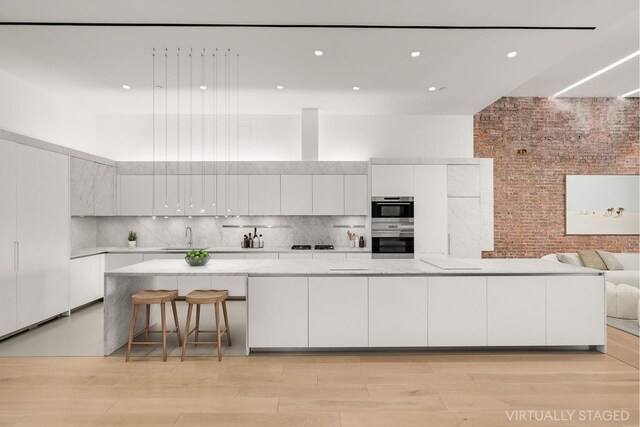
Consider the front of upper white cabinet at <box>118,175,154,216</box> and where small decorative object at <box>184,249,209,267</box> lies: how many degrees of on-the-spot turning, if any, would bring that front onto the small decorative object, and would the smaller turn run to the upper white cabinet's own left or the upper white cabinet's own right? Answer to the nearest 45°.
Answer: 0° — it already faces it

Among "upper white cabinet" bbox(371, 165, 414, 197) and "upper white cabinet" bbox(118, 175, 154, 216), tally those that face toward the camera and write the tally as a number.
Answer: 2

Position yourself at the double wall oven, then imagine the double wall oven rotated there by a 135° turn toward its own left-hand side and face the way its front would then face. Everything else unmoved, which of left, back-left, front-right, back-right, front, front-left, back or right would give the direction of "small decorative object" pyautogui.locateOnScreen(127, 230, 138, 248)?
back-left

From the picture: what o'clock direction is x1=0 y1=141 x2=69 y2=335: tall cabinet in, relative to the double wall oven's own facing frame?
The tall cabinet is roughly at 2 o'clock from the double wall oven.

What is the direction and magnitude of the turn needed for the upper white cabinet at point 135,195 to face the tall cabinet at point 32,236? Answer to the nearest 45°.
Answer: approximately 45° to its right

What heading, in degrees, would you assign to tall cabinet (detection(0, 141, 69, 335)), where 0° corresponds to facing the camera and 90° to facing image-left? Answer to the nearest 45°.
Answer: approximately 315°

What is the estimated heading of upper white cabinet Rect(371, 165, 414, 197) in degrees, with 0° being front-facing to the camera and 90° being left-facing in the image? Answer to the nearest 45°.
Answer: approximately 0°

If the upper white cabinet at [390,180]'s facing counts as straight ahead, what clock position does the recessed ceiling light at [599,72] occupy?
The recessed ceiling light is roughly at 9 o'clock from the upper white cabinet.

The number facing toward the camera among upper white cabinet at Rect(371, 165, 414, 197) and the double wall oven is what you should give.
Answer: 2

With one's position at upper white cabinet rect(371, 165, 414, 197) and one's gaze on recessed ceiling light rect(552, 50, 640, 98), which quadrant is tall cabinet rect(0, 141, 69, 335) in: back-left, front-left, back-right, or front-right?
back-right

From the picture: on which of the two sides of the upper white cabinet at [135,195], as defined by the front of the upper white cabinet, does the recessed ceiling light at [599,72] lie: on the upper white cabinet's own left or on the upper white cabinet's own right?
on the upper white cabinet's own left

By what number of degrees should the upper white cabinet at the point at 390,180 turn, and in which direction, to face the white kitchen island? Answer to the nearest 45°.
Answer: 0° — it already faces it
